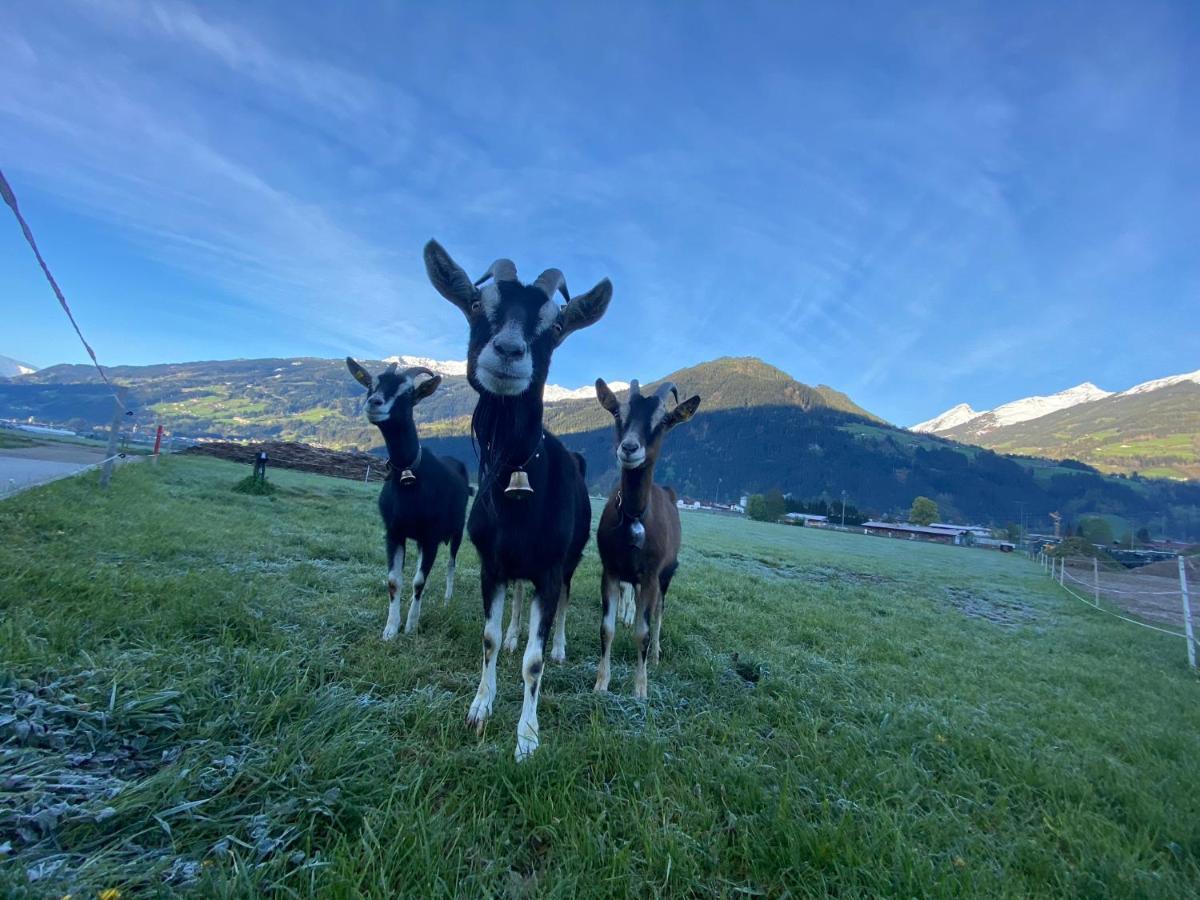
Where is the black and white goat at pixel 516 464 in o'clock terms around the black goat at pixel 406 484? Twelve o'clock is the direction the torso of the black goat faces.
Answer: The black and white goat is roughly at 10 o'clock from the black goat.

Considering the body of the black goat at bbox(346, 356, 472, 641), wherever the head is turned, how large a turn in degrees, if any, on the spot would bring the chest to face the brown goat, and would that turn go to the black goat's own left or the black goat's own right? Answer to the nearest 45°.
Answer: approximately 90° to the black goat's own left

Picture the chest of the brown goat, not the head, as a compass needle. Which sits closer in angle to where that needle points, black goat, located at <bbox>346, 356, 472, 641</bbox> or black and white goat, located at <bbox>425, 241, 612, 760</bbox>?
the black and white goat

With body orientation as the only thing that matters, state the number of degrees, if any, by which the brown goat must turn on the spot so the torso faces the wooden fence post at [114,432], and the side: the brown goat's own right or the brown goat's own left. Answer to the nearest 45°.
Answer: approximately 135° to the brown goat's own right

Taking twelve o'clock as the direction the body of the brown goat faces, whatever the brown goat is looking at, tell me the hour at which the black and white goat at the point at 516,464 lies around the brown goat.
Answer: The black and white goat is roughly at 1 o'clock from the brown goat.

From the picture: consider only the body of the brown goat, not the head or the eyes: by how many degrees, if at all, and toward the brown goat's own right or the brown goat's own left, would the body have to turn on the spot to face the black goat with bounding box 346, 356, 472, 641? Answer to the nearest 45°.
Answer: approximately 90° to the brown goat's own right

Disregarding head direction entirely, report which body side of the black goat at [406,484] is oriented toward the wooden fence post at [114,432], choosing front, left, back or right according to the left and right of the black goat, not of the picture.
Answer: right

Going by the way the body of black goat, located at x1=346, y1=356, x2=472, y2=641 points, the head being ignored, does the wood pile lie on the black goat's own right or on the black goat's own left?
on the black goat's own right
